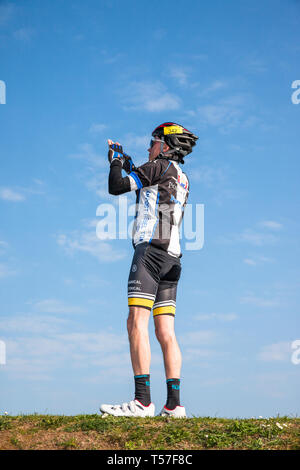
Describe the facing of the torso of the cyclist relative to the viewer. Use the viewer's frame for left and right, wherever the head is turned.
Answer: facing away from the viewer and to the left of the viewer
